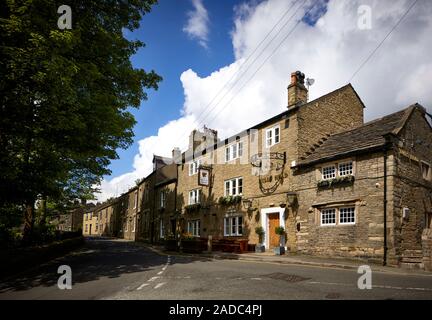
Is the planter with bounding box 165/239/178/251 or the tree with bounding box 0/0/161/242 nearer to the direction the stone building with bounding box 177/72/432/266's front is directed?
the tree

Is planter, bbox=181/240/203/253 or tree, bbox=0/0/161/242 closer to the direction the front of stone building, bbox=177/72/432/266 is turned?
the tree

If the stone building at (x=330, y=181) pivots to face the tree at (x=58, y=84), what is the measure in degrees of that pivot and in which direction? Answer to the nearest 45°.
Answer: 0° — it already faces it

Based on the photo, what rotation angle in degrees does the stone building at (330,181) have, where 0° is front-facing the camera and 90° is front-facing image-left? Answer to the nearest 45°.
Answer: approximately 45°

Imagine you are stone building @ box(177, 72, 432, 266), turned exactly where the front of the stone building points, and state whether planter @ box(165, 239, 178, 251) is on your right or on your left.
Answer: on your right

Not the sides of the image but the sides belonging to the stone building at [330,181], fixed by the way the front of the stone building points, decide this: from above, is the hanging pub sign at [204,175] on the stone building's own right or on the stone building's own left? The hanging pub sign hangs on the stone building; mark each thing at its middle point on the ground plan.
on the stone building's own right
